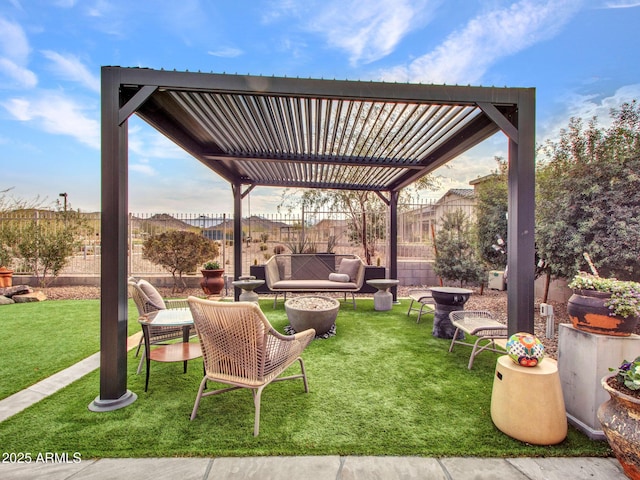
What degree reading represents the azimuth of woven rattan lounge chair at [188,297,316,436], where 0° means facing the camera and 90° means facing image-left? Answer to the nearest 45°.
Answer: approximately 225°

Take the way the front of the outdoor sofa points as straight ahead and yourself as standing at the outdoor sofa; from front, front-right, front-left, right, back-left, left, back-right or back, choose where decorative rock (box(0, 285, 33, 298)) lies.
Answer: right

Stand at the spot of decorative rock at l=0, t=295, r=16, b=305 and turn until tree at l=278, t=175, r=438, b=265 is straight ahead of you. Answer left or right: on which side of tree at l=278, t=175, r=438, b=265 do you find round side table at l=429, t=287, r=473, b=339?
right

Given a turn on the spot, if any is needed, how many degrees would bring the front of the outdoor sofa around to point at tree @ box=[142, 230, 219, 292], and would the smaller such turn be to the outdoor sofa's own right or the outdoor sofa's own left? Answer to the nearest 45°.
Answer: approximately 90° to the outdoor sofa's own right

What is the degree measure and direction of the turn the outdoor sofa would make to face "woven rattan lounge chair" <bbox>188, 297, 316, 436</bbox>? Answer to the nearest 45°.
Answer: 0° — it already faces it

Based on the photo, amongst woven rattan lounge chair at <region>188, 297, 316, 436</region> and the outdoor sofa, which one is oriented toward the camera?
the outdoor sofa

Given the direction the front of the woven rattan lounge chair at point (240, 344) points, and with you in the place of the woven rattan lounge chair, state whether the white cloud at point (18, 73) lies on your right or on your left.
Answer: on your left

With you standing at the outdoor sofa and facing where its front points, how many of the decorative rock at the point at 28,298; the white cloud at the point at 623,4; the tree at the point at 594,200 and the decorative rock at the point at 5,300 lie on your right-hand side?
2

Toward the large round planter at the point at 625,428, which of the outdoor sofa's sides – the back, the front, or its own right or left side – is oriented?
front

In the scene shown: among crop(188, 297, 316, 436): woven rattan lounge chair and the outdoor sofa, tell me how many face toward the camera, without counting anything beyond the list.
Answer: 1

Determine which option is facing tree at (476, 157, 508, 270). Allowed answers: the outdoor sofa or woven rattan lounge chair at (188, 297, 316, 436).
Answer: the woven rattan lounge chair

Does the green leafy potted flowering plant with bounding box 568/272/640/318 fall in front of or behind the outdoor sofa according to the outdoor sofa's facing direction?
in front

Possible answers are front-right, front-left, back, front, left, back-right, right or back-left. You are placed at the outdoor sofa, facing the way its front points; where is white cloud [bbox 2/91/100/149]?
right

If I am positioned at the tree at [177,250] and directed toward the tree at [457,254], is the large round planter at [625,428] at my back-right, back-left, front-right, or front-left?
front-right

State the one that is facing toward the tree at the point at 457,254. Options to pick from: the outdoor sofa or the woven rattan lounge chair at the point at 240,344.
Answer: the woven rattan lounge chair

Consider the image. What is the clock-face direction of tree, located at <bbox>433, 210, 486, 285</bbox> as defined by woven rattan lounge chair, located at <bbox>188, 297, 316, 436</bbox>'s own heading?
The tree is roughly at 12 o'clock from the woven rattan lounge chair.

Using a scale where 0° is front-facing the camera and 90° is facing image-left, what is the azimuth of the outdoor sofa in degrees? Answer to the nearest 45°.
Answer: approximately 0°

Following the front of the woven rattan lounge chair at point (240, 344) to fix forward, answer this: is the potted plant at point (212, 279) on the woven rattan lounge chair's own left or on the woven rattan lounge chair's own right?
on the woven rattan lounge chair's own left

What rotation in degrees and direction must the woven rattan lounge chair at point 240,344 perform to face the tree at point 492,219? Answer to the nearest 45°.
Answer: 0° — it already faces it
